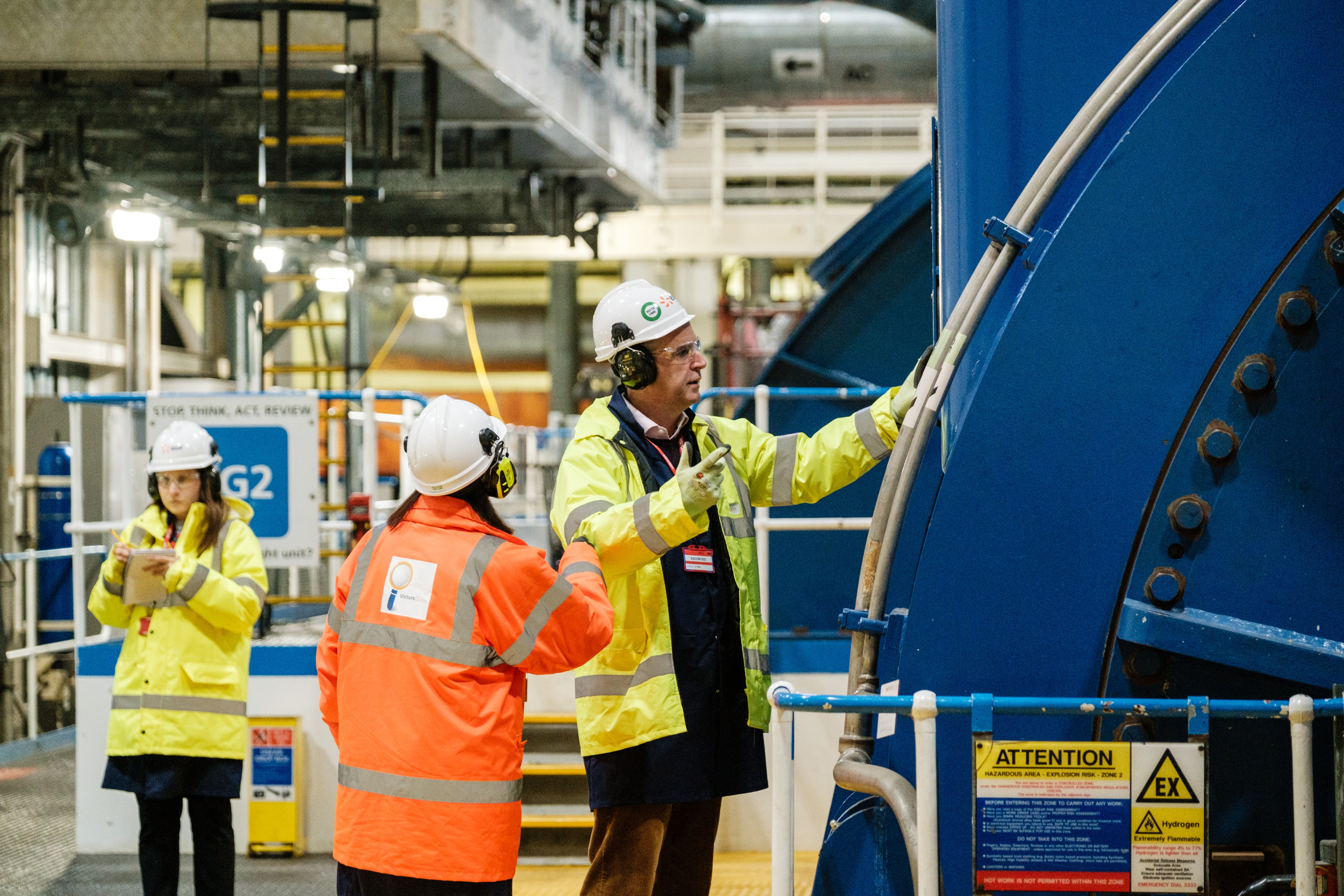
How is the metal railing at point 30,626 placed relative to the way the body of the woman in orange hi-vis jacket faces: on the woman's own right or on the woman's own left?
on the woman's own left

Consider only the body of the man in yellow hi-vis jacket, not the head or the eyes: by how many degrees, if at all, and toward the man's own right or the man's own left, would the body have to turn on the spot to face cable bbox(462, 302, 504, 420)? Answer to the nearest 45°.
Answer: approximately 135° to the man's own left

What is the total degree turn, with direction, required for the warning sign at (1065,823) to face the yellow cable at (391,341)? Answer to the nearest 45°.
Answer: approximately 135° to its right

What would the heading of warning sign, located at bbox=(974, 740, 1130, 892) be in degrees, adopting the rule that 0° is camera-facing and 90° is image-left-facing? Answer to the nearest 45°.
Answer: approximately 0°

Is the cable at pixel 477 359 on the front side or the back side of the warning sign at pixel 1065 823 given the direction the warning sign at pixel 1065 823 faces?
on the back side

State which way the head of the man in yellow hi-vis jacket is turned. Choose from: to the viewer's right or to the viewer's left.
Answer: to the viewer's right

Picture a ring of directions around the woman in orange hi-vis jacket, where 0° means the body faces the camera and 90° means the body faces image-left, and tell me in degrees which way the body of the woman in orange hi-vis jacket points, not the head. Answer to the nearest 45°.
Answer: approximately 225°

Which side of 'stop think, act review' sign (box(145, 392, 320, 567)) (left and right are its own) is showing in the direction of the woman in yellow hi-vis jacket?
front

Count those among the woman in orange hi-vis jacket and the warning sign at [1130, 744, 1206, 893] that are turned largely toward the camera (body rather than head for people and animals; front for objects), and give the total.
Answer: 1

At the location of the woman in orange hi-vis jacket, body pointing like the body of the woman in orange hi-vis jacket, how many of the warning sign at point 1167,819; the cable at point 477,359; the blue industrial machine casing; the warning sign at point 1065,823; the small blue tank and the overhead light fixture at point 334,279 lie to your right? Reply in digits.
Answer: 3

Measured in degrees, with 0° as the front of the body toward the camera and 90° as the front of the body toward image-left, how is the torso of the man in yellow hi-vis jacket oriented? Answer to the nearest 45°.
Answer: approximately 315°

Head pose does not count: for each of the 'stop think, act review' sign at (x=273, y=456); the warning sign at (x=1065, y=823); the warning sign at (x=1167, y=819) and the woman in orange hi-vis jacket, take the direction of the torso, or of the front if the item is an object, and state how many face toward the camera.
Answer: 3

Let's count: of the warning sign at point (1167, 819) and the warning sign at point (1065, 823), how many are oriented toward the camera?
2
